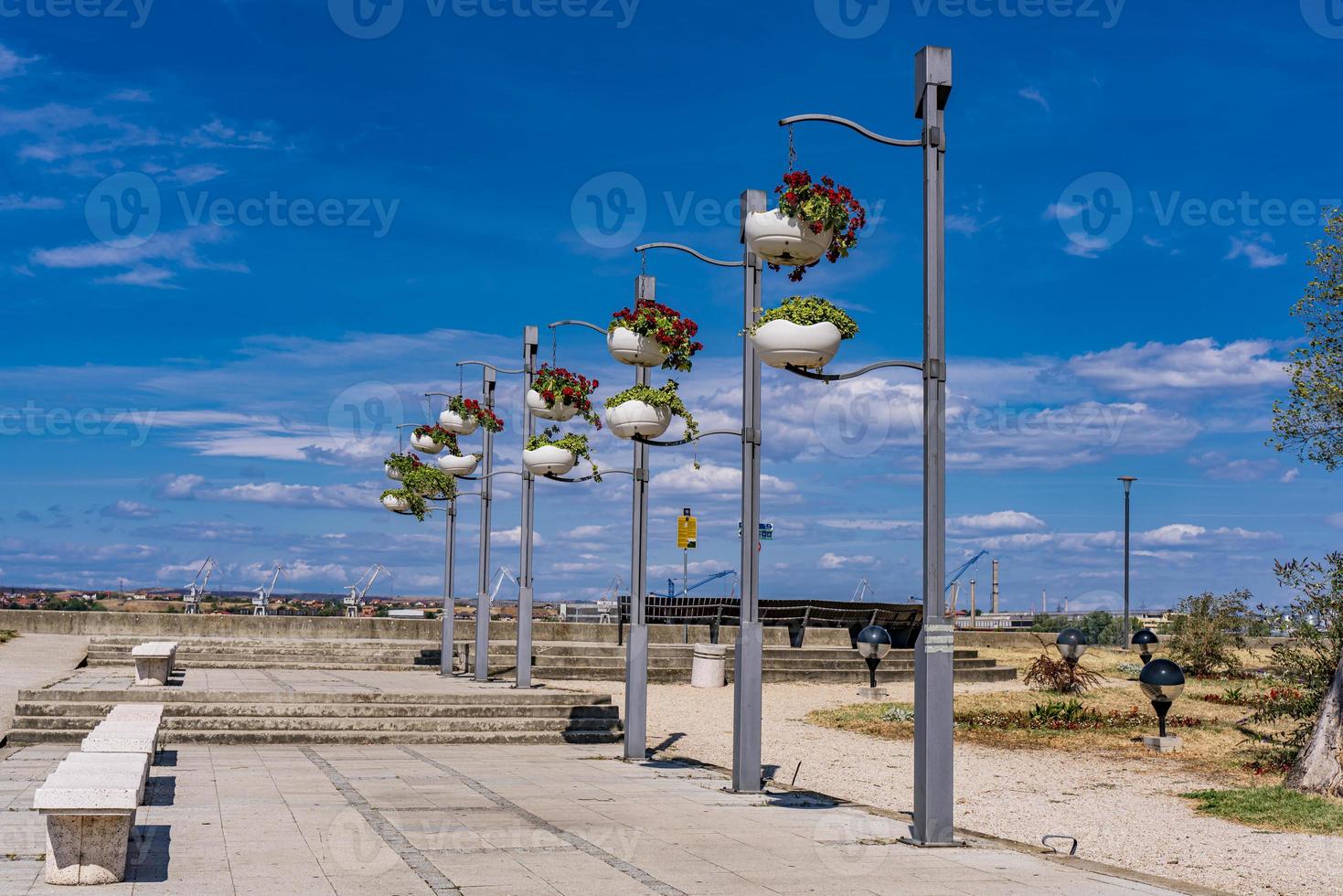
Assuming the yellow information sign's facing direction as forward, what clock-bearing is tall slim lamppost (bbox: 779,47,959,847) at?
The tall slim lamppost is roughly at 12 o'clock from the yellow information sign.

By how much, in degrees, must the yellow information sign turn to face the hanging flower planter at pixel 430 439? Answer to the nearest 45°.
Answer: approximately 45° to its right

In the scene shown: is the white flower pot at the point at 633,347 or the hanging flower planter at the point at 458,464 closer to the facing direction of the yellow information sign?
the white flower pot

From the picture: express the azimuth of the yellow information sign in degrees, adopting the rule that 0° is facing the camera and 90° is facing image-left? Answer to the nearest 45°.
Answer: approximately 0°

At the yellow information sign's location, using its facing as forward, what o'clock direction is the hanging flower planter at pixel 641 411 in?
The hanging flower planter is roughly at 12 o'clock from the yellow information sign.

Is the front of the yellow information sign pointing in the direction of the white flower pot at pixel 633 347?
yes

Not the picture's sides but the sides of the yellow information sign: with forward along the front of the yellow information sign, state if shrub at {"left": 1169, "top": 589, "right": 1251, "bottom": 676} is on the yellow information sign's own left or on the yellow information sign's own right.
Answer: on the yellow information sign's own left

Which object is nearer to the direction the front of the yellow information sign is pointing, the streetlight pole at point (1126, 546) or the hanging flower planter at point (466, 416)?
the hanging flower planter

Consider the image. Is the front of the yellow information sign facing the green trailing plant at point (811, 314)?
yes

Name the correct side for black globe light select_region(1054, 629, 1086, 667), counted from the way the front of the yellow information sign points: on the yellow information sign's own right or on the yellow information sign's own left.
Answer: on the yellow information sign's own left

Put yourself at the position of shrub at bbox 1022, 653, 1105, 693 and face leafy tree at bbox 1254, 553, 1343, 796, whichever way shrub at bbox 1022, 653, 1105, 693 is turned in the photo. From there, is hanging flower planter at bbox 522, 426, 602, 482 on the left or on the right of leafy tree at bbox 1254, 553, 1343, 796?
right

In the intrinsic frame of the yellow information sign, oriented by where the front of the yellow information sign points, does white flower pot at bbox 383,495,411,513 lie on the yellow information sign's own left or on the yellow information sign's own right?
on the yellow information sign's own right
